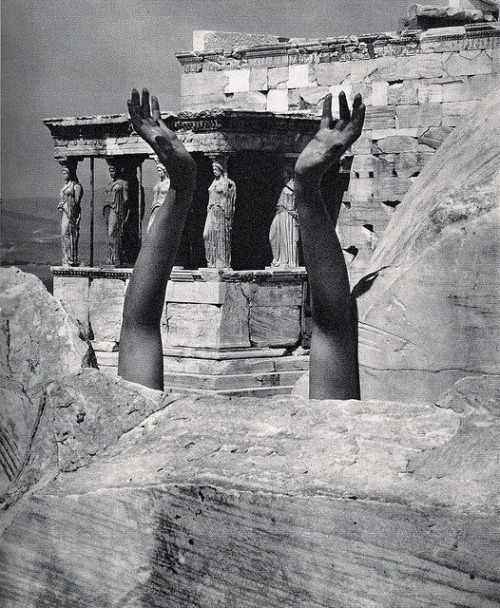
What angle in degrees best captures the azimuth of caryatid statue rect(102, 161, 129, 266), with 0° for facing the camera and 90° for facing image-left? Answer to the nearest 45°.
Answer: approximately 45°

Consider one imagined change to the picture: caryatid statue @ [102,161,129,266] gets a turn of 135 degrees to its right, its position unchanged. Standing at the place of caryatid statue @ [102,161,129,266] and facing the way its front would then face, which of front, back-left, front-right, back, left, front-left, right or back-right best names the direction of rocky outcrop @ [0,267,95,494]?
back

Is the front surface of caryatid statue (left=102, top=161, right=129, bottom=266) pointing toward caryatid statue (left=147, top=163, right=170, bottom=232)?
no

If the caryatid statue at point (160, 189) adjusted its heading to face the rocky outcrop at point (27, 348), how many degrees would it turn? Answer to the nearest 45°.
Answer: approximately 45° to its left

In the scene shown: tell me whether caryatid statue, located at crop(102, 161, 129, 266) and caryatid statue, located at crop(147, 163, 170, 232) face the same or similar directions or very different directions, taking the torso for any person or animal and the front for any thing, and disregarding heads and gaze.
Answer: same or similar directions

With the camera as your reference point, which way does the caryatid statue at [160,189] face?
facing the viewer and to the left of the viewer

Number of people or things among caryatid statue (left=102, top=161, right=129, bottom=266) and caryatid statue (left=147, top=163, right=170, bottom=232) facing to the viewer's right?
0

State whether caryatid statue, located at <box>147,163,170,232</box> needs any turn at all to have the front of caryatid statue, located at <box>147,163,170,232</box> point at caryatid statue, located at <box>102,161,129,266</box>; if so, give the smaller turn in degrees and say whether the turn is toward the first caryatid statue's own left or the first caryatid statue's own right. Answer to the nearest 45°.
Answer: approximately 90° to the first caryatid statue's own right
